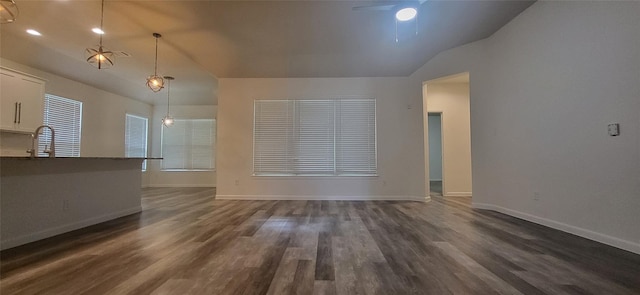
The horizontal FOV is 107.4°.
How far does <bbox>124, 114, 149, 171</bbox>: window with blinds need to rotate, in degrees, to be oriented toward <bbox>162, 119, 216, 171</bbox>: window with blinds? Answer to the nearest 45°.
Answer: approximately 45° to its left

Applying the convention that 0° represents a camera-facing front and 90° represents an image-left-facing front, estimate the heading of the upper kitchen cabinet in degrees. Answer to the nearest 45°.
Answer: approximately 315°

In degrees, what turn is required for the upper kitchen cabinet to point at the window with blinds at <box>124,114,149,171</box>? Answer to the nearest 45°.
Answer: approximately 90° to its left

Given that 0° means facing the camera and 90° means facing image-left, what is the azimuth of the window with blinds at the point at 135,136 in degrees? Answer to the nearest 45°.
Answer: approximately 315°

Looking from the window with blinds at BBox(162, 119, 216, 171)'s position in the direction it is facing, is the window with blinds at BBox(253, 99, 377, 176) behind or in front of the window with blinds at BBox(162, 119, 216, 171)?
in front

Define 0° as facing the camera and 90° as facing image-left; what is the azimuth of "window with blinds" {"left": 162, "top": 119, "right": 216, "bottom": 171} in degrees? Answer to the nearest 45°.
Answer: approximately 0°

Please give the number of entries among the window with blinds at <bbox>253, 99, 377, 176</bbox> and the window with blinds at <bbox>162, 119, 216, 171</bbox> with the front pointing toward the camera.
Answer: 2

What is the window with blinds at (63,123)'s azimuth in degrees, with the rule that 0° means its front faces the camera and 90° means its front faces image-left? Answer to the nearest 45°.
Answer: approximately 315°
